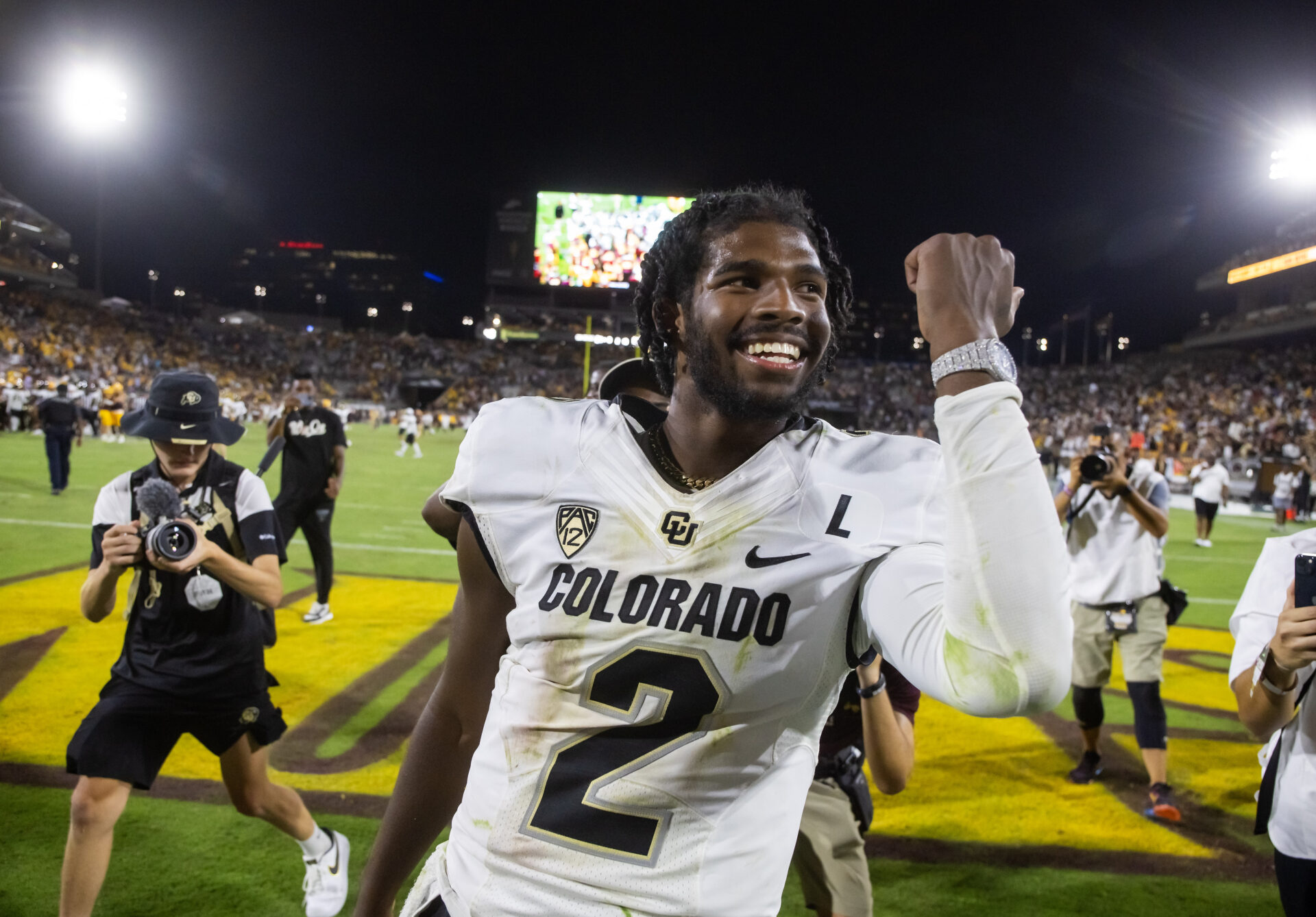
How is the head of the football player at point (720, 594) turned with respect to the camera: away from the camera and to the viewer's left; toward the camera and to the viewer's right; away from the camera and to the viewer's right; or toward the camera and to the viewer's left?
toward the camera and to the viewer's right

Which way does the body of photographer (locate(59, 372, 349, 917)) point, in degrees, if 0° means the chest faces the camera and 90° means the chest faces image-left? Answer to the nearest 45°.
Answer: approximately 0°

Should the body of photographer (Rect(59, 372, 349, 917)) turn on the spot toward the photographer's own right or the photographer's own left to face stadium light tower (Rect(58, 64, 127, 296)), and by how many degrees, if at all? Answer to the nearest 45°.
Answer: approximately 180°

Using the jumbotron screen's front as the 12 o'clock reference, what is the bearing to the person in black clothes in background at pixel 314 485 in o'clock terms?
The person in black clothes in background is roughly at 12 o'clock from the jumbotron screen.

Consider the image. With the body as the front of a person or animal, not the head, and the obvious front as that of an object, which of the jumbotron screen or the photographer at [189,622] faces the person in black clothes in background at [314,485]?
the jumbotron screen

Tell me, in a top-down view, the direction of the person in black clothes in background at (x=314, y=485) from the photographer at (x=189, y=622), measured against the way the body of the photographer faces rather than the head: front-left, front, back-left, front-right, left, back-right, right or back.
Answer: back

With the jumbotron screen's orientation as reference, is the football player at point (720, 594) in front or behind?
in front
